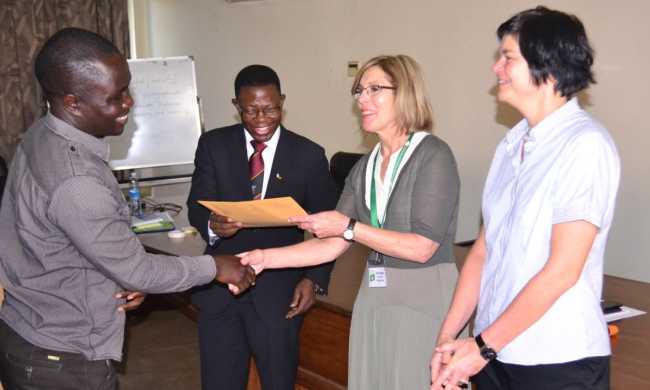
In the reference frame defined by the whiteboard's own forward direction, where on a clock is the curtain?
The curtain is roughly at 4 o'clock from the whiteboard.

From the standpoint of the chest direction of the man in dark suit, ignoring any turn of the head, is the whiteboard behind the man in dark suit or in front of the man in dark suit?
behind

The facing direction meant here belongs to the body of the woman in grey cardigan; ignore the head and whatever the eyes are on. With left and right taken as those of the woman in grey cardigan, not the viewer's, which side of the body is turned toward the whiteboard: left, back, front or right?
right

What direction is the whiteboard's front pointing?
toward the camera

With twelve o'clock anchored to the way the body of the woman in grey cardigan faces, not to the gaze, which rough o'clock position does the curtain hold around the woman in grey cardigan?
The curtain is roughly at 3 o'clock from the woman in grey cardigan.

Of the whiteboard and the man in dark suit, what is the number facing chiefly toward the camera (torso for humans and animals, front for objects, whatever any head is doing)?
2

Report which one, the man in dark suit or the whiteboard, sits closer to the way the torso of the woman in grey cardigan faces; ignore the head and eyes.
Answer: the man in dark suit

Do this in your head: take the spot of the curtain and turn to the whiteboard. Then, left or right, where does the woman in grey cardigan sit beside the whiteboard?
right
